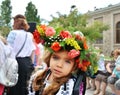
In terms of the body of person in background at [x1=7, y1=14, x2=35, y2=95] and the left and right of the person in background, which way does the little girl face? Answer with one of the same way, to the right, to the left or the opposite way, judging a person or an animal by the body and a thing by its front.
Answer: the opposite way

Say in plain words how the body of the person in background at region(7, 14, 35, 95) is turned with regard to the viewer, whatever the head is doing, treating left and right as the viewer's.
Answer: facing away from the viewer and to the right of the viewer

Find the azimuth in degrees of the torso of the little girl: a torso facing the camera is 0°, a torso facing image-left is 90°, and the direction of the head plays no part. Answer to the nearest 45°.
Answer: approximately 45°

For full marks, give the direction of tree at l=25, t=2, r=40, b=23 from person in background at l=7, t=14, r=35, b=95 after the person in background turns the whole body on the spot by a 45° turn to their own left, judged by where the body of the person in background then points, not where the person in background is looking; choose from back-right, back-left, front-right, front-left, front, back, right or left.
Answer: front

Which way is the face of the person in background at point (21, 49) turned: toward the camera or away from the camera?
away from the camera

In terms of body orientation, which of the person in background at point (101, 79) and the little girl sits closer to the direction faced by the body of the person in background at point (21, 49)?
the person in background

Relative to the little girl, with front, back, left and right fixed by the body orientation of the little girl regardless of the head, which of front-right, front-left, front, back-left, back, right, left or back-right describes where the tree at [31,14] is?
back-right

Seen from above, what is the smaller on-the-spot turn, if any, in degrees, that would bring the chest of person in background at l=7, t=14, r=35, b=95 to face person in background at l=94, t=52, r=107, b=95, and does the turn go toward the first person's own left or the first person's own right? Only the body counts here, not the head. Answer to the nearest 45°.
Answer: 0° — they already face them
